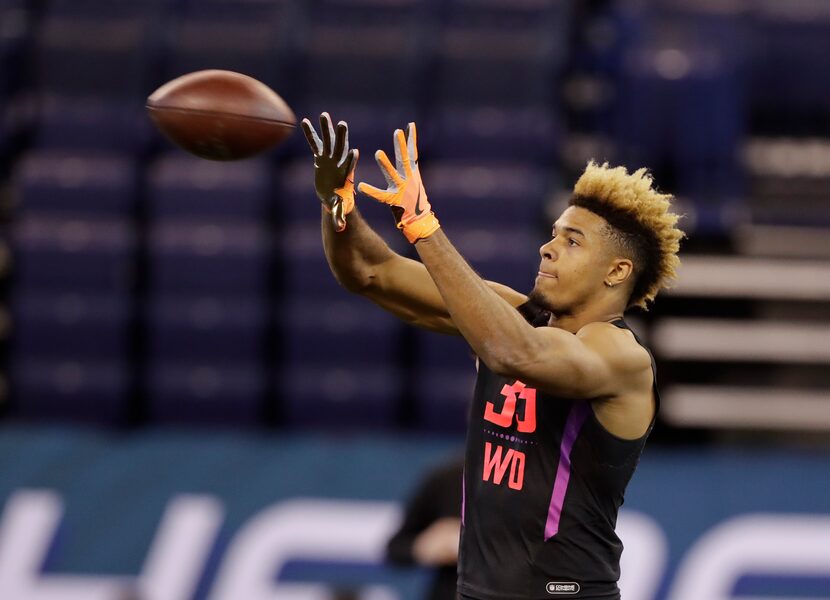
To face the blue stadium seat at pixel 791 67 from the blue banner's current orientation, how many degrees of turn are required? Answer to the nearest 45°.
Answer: approximately 135° to its left

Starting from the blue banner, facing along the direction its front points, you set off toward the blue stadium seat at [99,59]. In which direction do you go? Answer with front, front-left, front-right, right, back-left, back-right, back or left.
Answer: back-right

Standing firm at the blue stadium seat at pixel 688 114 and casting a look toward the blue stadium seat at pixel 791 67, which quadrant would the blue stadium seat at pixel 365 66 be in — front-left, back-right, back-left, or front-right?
back-left

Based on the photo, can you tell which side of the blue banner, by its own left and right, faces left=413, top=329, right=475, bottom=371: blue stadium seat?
back

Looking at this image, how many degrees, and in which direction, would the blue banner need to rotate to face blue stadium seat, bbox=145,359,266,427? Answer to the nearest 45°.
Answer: approximately 135° to its right

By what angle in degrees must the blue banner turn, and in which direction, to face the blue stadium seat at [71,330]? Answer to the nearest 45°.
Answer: approximately 135° to its right

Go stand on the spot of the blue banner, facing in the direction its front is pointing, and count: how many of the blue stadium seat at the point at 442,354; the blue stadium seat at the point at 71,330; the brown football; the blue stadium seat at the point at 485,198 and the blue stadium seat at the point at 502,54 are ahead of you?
1

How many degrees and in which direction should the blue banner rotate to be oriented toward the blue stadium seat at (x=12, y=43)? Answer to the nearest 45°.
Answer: approximately 135° to its right

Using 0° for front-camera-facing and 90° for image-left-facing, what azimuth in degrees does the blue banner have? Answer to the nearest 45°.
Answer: approximately 0°

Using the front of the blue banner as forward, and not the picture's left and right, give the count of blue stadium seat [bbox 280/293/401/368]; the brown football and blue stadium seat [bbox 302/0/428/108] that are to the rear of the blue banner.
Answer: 2

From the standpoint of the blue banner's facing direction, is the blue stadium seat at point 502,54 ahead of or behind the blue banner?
behind

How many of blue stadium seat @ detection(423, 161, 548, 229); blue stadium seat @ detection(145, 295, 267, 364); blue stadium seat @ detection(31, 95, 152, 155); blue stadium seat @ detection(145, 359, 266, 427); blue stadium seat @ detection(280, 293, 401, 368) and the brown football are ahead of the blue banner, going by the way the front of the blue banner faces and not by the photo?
1

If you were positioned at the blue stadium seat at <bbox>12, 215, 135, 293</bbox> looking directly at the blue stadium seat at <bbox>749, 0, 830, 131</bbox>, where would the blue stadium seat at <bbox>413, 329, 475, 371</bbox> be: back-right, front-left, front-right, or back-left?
front-right

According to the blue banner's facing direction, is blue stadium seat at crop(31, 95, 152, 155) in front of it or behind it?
behind

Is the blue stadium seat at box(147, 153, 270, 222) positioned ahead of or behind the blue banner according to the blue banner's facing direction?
behind

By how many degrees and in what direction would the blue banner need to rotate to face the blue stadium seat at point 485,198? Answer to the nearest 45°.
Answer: approximately 135° to its left

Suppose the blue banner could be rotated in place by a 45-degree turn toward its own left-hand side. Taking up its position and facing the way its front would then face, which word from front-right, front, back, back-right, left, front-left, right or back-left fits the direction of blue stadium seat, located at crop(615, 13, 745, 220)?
left
